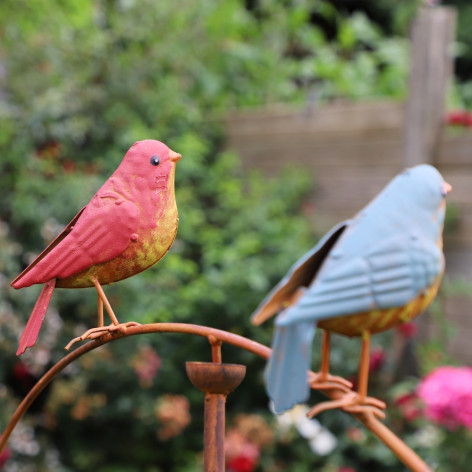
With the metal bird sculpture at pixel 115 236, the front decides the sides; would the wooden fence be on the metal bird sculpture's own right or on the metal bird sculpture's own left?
on the metal bird sculpture's own left

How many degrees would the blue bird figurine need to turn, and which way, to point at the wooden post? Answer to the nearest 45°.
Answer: approximately 45° to its left

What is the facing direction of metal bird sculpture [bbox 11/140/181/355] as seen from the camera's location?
facing to the right of the viewer

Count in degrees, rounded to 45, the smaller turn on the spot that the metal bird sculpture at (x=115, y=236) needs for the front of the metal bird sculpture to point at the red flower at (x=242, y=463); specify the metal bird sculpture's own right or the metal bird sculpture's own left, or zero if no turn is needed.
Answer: approximately 90° to the metal bird sculpture's own left

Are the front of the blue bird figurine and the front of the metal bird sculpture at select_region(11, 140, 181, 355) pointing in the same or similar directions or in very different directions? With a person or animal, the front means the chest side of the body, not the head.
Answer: same or similar directions

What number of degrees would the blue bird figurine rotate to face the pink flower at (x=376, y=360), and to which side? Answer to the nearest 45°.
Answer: approximately 45° to its left

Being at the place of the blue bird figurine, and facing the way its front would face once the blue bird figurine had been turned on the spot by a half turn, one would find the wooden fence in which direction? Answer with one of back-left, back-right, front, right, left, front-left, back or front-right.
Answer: back-right

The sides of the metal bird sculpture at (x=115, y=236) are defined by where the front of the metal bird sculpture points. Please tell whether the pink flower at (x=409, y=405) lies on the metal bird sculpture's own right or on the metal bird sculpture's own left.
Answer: on the metal bird sculpture's own left

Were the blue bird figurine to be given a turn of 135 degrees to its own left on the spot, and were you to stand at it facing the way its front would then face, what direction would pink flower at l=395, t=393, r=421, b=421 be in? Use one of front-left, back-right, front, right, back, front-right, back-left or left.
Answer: right

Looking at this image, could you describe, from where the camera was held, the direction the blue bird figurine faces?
facing away from the viewer and to the right of the viewer
